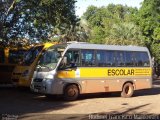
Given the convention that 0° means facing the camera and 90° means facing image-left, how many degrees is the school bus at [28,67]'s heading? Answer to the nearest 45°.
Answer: approximately 45°

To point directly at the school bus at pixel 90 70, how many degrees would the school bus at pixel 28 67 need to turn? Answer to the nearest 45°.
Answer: approximately 90° to its left

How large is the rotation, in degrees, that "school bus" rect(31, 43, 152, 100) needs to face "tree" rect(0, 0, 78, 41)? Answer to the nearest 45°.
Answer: approximately 90° to its right

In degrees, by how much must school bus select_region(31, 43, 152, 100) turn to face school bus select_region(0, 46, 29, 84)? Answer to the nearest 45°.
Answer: approximately 90° to its right

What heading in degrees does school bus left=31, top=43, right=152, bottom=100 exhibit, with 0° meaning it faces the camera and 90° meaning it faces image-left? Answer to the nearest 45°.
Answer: approximately 45°

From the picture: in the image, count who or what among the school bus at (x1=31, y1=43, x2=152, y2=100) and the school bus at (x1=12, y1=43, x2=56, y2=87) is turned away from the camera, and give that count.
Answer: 0
